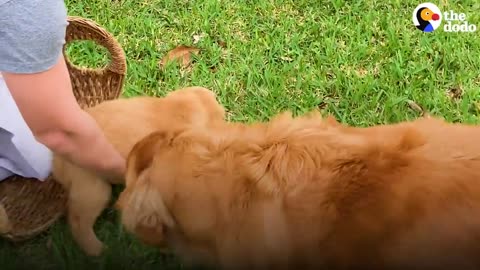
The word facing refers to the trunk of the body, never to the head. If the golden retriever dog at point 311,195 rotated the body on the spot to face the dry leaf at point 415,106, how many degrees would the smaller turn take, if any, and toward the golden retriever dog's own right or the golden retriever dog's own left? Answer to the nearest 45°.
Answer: approximately 90° to the golden retriever dog's own right

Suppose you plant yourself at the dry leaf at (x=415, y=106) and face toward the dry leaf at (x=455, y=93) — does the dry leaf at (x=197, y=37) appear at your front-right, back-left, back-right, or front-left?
back-left

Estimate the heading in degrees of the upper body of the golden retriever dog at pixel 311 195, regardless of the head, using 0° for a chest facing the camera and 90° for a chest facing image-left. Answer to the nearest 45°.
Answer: approximately 90°

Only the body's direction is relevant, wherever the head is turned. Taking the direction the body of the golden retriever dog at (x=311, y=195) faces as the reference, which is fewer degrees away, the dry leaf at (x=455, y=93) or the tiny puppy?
the tiny puppy

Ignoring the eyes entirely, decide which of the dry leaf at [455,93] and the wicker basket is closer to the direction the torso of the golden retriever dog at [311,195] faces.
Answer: the wicker basket

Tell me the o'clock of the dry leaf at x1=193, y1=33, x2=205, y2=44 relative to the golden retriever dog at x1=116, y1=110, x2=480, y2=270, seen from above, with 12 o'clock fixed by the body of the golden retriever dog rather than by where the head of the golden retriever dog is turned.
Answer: The dry leaf is roughly at 2 o'clock from the golden retriever dog.

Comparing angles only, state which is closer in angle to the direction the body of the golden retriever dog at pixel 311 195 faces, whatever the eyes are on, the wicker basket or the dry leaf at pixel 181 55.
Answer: the wicker basket

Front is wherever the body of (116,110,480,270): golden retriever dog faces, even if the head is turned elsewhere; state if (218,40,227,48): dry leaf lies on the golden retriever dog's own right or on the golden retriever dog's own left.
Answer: on the golden retriever dog's own right
